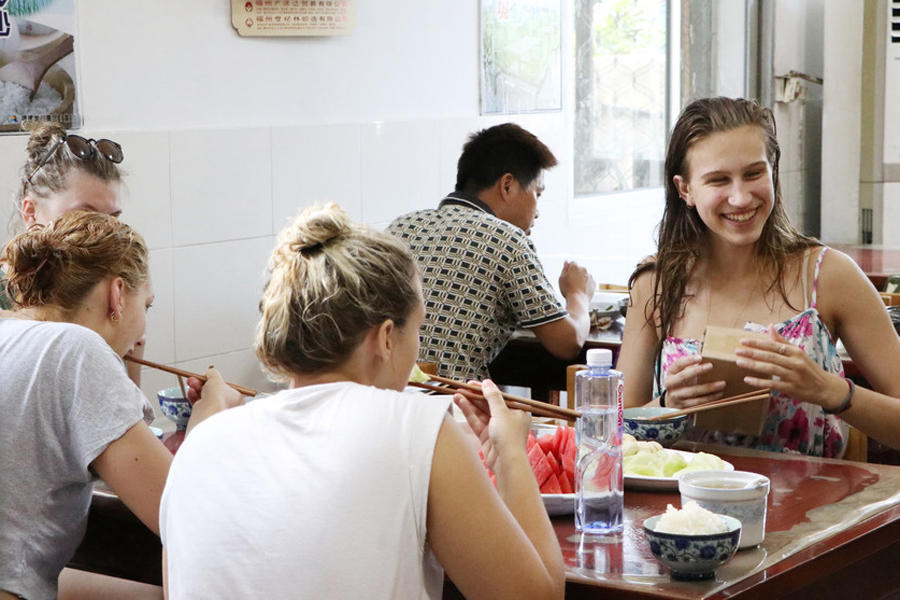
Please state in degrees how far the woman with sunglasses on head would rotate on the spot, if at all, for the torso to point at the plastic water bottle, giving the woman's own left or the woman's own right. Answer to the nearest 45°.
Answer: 0° — they already face it

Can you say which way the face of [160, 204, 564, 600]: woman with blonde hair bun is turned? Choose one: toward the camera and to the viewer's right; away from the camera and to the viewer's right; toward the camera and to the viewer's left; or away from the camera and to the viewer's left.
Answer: away from the camera and to the viewer's right

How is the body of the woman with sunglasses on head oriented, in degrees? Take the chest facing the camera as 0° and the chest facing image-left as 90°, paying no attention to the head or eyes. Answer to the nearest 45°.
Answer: approximately 315°

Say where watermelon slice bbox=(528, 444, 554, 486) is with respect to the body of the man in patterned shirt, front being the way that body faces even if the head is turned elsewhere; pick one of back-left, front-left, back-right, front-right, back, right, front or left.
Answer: back-right

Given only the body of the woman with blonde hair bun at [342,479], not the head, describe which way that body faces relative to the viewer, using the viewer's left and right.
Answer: facing away from the viewer and to the right of the viewer

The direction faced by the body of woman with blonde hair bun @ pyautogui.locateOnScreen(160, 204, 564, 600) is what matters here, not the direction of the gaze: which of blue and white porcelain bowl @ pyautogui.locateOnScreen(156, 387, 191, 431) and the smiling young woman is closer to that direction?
the smiling young woman

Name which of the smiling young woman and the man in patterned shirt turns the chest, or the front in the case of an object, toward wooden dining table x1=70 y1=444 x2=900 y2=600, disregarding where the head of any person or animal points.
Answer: the smiling young woman

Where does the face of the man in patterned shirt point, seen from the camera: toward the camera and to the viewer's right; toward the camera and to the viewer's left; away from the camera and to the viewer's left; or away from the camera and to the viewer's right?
away from the camera and to the viewer's right

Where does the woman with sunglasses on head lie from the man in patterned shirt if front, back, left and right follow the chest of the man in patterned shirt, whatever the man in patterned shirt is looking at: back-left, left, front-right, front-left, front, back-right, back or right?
back
